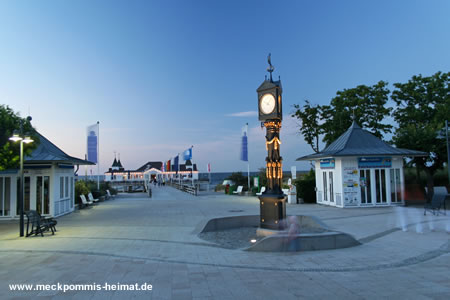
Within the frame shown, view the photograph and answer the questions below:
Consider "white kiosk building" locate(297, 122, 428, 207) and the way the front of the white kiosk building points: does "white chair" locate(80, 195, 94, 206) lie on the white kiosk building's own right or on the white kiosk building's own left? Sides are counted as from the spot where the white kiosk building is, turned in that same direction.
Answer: on the white kiosk building's own right

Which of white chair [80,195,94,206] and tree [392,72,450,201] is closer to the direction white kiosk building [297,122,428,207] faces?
the white chair

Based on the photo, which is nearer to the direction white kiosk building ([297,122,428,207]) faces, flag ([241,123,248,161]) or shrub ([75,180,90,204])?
the shrub

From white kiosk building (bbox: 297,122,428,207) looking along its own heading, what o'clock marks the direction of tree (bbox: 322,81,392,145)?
The tree is roughly at 6 o'clock from the white kiosk building.

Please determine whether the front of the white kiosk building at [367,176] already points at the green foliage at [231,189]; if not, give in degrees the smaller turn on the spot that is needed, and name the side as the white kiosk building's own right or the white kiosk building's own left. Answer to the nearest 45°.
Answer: approximately 135° to the white kiosk building's own right

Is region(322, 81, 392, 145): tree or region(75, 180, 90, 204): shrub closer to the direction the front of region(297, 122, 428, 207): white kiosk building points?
the shrub

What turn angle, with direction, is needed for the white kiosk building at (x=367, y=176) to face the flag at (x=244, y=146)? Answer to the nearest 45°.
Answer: approximately 135° to its right

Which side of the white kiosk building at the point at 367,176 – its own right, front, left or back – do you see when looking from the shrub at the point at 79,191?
right

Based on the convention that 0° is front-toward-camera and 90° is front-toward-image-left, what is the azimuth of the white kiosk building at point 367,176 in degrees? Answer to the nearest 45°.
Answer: approximately 0°

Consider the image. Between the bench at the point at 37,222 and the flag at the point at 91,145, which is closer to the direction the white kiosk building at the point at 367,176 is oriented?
the bench

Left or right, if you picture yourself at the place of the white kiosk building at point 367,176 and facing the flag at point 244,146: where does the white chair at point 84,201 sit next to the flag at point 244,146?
left
